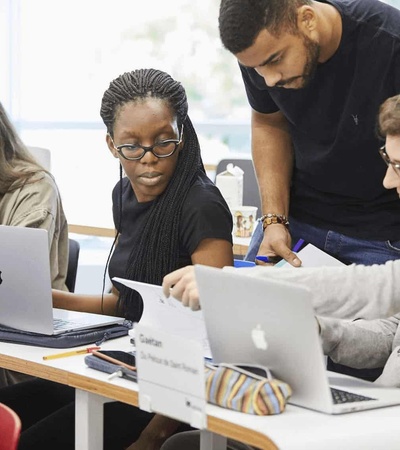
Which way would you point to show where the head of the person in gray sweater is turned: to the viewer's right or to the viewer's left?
to the viewer's left

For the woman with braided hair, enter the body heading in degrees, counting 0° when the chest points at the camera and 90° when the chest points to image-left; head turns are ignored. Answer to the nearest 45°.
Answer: approximately 45°

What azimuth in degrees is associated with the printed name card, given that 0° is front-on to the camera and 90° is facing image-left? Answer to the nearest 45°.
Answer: approximately 45°

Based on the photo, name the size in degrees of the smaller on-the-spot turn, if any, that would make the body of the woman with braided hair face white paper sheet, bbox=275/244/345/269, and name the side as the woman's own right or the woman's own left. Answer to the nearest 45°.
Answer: approximately 135° to the woman's own left

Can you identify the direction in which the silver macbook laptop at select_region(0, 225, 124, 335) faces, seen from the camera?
facing away from the viewer and to the right of the viewer

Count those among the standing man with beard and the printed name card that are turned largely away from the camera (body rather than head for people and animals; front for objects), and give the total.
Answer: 0

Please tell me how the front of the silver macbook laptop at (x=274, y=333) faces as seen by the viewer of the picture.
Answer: facing away from the viewer and to the right of the viewer

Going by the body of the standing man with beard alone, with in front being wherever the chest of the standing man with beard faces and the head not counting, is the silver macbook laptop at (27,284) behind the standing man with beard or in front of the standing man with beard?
in front

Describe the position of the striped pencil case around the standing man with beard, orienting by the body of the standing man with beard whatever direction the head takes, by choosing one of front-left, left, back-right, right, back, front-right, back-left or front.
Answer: front-left

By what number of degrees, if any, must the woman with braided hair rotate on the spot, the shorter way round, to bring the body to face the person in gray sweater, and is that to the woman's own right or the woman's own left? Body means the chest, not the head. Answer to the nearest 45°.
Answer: approximately 90° to the woman's own left

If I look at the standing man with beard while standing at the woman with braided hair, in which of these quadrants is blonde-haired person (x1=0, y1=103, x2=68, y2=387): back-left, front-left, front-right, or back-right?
back-left

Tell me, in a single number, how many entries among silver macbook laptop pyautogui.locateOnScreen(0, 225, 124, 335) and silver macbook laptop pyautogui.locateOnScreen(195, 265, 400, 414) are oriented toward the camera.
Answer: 0
